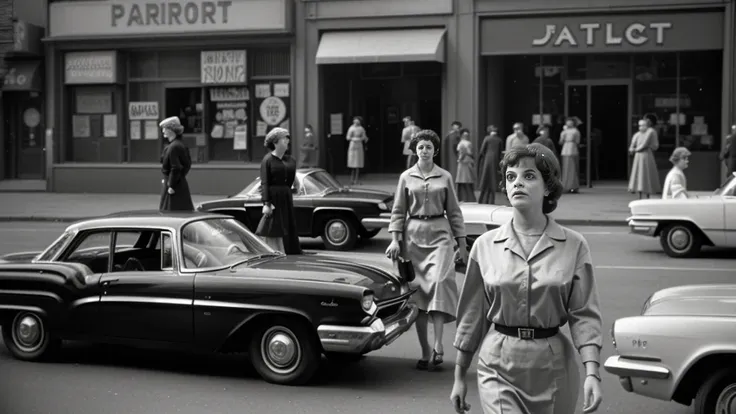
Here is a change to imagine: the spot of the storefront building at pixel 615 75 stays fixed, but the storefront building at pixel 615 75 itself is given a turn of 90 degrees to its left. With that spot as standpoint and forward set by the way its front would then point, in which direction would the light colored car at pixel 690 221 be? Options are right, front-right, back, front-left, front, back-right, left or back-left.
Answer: right

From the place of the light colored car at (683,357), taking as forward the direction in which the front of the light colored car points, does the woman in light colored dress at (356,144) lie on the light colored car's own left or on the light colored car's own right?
on the light colored car's own right

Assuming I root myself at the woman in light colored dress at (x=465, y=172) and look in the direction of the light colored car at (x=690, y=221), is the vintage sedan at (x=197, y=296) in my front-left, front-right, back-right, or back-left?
front-right

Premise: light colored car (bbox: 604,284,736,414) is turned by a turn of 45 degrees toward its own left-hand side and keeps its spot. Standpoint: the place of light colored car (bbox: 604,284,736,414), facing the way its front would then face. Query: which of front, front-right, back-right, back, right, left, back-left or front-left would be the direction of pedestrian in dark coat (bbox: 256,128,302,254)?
right

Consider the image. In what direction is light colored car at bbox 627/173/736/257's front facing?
to the viewer's left

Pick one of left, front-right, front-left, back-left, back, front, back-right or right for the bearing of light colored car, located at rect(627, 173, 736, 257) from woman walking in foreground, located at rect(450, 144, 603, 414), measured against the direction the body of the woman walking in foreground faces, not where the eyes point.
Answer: back

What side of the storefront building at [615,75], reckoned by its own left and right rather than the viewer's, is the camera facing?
front

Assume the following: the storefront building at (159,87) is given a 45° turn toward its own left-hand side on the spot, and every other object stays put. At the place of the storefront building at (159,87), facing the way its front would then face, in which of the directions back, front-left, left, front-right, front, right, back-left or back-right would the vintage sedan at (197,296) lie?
front-right

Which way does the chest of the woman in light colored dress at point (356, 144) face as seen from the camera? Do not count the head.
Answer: toward the camera

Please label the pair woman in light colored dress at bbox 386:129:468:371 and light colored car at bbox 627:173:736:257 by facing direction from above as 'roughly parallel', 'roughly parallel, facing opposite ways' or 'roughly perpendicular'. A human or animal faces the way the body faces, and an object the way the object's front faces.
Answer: roughly perpendicular

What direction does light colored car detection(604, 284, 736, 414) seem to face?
to the viewer's left

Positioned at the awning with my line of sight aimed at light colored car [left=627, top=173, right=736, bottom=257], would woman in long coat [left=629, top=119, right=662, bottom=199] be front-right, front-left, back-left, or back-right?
front-left

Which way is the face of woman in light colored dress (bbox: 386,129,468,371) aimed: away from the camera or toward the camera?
toward the camera

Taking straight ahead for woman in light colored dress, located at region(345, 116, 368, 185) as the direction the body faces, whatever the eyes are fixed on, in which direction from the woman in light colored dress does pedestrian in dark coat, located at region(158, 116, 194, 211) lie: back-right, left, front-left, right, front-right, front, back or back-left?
front

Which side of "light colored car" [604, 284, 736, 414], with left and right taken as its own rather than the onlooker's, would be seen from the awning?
right

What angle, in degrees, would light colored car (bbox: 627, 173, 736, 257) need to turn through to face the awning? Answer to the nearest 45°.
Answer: approximately 45° to its right

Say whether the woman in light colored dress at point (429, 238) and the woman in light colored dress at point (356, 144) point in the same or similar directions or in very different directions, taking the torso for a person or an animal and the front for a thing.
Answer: same or similar directions
